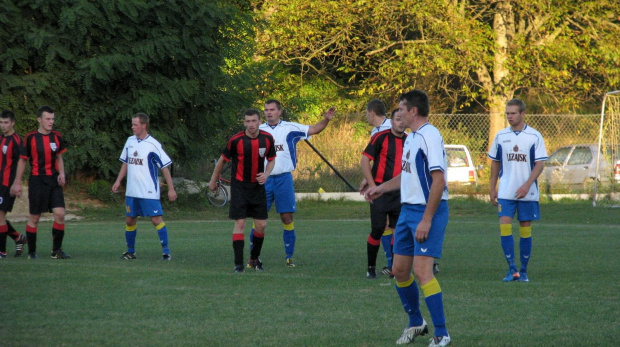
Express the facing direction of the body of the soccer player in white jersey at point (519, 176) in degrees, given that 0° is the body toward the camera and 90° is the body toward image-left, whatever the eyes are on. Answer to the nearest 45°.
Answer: approximately 0°

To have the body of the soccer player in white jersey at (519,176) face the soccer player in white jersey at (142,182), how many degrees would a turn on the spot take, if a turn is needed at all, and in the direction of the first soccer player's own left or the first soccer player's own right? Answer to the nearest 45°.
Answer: approximately 90° to the first soccer player's own right

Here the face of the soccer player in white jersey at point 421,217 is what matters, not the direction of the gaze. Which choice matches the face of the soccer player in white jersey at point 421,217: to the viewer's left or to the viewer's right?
to the viewer's left

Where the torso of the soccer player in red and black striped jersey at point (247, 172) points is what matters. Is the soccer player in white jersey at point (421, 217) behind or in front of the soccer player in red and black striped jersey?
in front

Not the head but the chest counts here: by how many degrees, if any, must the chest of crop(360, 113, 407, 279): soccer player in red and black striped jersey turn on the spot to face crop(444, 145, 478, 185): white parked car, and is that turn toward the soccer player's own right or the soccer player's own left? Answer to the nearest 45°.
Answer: approximately 135° to the soccer player's own left

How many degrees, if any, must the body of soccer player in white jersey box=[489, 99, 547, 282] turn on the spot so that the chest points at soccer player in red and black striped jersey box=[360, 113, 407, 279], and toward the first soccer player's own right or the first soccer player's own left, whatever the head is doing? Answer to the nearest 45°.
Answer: approximately 90° to the first soccer player's own right

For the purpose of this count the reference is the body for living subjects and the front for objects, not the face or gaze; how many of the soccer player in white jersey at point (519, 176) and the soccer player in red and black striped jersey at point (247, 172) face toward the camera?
2

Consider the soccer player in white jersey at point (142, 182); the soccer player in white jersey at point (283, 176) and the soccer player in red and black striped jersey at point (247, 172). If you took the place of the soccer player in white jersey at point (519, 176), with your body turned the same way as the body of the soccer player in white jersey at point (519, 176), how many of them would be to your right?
3

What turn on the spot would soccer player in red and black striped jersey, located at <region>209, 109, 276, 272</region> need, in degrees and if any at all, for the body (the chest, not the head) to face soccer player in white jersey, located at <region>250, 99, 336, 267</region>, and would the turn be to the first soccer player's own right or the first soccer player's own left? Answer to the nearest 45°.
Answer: approximately 135° to the first soccer player's own left

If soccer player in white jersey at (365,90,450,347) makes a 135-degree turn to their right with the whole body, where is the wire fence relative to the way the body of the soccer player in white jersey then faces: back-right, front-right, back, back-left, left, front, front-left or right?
front
